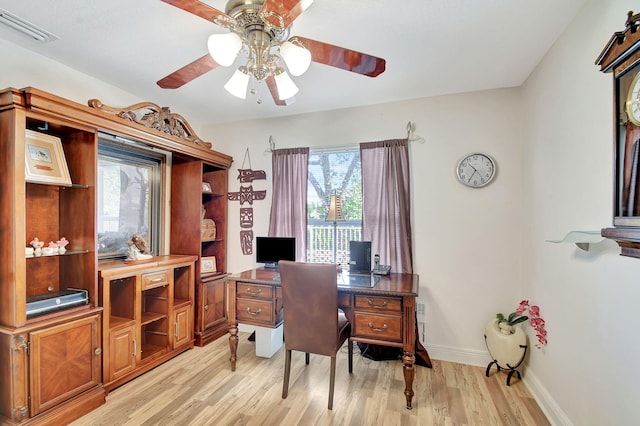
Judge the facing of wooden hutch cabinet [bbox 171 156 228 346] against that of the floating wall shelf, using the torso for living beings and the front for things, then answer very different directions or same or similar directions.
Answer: very different directions

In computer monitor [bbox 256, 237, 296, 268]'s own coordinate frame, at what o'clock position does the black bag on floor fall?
The black bag on floor is roughly at 10 o'clock from the computer monitor.

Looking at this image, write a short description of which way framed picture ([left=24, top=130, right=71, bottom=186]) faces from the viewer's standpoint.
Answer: facing the viewer and to the right of the viewer

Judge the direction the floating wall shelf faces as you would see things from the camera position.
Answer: facing the viewer and to the left of the viewer

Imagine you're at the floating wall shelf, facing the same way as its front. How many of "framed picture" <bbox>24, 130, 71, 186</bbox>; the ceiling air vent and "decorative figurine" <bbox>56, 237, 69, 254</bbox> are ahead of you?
3

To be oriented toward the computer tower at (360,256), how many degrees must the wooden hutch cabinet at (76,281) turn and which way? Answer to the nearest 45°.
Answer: approximately 45° to its left

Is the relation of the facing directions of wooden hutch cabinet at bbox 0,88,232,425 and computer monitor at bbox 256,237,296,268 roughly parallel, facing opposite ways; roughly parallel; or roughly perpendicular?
roughly perpendicular

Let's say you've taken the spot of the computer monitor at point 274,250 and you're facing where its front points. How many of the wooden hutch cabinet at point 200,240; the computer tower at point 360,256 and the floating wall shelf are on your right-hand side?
1

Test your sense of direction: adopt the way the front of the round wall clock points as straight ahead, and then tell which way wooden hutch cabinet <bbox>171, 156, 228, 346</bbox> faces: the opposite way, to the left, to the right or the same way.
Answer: to the left

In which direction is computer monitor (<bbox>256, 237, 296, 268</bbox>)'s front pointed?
toward the camera

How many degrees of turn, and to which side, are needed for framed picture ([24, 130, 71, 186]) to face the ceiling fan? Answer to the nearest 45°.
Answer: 0° — it already faces it

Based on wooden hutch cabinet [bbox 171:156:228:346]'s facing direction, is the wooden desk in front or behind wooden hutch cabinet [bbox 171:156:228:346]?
in front

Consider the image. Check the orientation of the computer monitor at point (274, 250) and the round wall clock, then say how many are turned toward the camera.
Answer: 2

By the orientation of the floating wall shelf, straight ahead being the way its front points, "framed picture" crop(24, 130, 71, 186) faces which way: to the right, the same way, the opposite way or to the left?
the opposite way

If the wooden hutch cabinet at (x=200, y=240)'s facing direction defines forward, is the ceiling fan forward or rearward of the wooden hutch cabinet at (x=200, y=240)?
forward

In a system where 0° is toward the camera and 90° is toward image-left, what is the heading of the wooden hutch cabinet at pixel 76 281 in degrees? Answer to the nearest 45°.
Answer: approximately 315°
